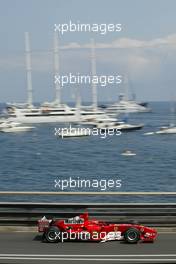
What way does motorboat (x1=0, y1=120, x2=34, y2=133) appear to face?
to the viewer's right

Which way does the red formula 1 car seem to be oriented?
to the viewer's right

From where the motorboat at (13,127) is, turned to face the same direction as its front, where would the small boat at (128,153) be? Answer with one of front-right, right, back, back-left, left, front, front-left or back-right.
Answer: front-right

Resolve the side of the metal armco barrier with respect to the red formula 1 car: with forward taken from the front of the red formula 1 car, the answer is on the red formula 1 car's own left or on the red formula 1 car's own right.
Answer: on the red formula 1 car's own left
